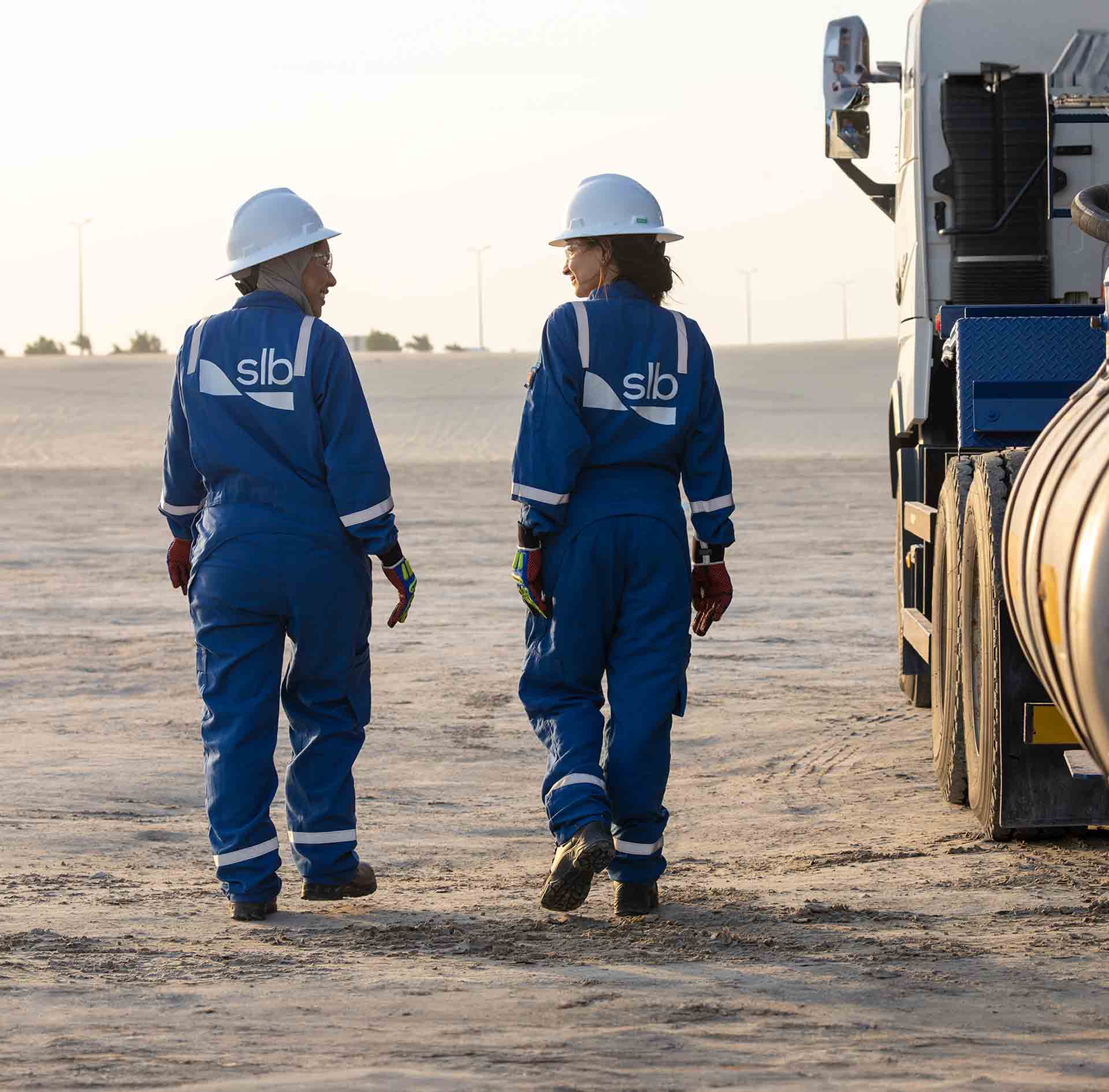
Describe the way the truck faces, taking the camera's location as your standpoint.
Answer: facing away from the viewer

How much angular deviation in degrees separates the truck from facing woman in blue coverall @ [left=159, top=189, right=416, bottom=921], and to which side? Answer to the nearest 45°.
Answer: approximately 135° to its left

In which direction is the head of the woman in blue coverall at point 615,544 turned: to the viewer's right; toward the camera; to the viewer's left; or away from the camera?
to the viewer's left

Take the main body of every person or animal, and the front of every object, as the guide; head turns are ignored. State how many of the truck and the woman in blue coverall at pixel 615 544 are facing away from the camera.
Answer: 2

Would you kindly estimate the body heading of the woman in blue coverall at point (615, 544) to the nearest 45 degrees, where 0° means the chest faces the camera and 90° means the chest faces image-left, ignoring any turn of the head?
approximately 180°

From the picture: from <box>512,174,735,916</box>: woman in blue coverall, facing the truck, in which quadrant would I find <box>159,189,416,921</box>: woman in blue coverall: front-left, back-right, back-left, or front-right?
back-left

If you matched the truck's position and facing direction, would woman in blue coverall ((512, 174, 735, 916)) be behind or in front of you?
behind

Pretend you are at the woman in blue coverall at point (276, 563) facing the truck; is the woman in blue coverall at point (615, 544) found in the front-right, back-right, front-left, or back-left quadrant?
front-right

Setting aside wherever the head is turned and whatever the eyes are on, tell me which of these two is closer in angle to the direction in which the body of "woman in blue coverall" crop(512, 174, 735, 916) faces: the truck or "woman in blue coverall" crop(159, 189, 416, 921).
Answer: the truck

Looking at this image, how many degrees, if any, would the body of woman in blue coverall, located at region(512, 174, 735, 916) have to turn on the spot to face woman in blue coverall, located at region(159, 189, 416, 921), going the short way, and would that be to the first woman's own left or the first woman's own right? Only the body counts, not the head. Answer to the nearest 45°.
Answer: approximately 90° to the first woman's own left

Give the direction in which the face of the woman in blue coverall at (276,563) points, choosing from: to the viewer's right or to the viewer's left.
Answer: to the viewer's right

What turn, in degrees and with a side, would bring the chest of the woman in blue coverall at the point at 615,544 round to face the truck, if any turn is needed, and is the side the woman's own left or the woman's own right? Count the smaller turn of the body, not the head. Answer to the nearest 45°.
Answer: approximately 45° to the woman's own right
